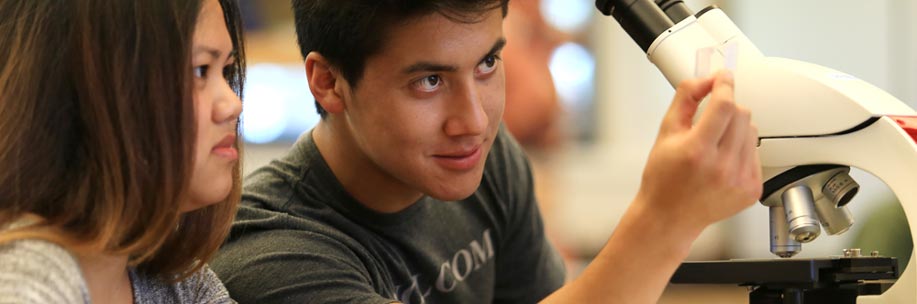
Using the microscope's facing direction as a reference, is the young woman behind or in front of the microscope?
in front

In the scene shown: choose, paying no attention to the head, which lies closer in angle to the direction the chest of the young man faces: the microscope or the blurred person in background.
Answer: the microscope

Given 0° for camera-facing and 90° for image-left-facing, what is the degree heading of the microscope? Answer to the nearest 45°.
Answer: approximately 90°

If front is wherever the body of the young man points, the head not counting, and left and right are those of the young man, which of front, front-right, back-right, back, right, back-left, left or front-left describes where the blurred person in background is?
back-left

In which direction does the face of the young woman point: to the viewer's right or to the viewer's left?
to the viewer's right

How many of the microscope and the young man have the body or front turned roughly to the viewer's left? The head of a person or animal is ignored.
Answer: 1

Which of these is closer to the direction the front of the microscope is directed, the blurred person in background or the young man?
the young man

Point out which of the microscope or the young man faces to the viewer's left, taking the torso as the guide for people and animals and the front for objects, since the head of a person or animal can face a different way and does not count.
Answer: the microscope

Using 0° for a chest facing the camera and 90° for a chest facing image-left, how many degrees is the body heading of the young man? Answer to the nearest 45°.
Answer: approximately 315°

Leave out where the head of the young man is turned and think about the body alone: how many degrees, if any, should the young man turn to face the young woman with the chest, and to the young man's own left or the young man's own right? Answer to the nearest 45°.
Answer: approximately 90° to the young man's own right
